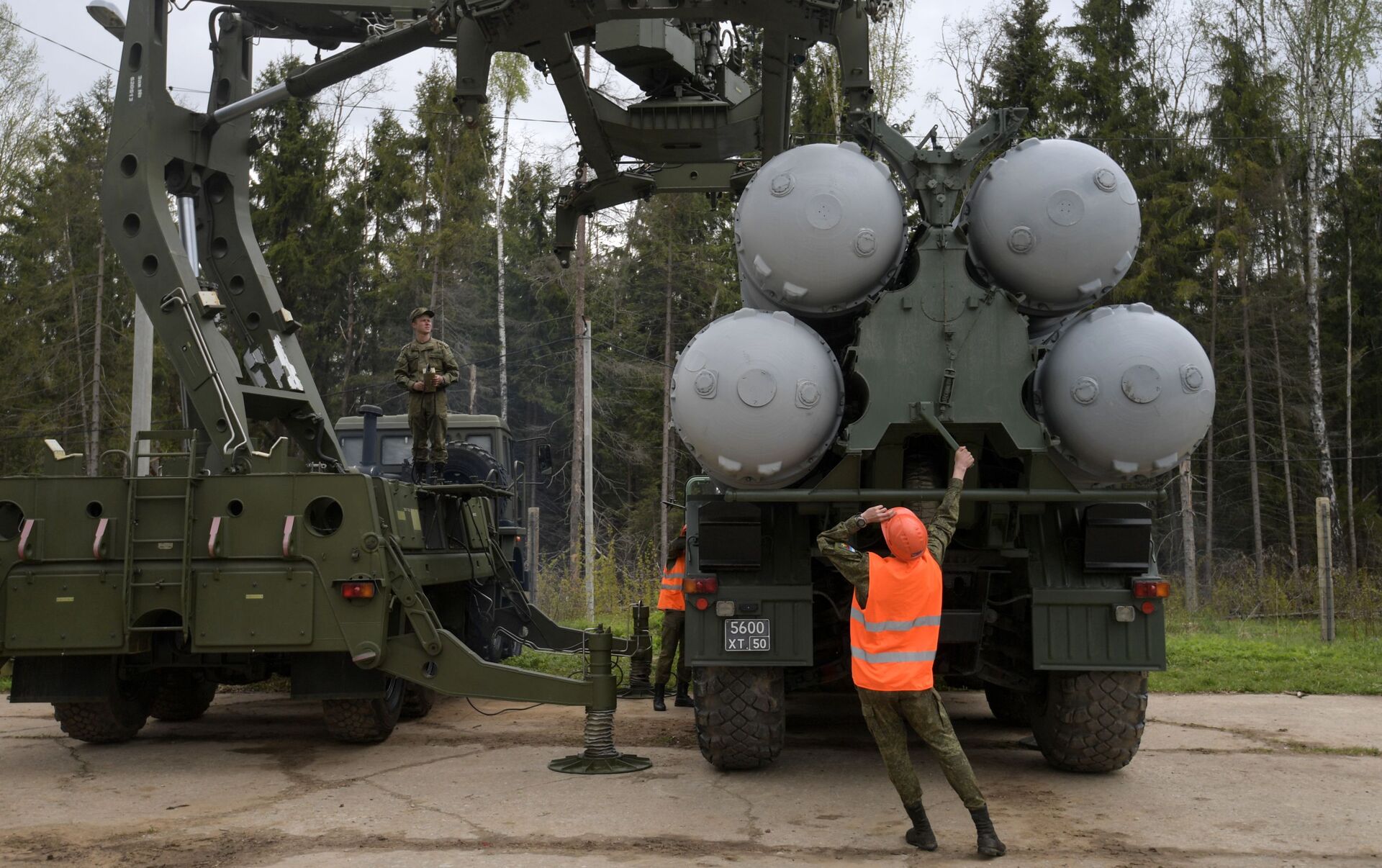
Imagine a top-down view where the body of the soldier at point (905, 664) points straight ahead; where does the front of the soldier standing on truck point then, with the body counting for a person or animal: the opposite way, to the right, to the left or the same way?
the opposite way

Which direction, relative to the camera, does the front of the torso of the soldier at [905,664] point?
away from the camera

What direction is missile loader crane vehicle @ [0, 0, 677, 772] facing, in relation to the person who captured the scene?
facing away from the viewer and to the right of the viewer

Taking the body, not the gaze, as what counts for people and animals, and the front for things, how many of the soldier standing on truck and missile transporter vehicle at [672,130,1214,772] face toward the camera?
1

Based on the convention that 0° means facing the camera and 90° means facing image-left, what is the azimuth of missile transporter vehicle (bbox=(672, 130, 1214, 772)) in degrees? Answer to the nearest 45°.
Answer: approximately 180°

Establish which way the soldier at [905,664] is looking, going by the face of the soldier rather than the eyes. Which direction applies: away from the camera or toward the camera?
away from the camera

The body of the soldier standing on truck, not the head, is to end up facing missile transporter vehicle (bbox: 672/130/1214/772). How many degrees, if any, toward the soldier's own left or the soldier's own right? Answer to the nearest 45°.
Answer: approximately 45° to the soldier's own left

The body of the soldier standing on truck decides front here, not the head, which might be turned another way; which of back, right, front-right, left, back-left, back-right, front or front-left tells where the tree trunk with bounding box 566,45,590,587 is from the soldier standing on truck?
back

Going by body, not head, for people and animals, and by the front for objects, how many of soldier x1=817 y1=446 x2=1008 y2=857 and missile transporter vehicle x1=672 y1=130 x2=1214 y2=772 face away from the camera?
2

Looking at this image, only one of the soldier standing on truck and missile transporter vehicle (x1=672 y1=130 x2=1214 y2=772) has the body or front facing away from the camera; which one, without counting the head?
the missile transporter vehicle
